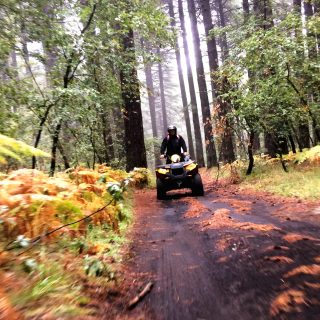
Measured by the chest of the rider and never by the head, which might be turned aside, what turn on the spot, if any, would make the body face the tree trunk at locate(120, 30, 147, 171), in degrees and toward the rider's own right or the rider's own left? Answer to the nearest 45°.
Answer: approximately 135° to the rider's own right

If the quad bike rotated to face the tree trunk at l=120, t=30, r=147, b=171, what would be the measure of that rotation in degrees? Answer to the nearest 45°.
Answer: approximately 135° to its right
